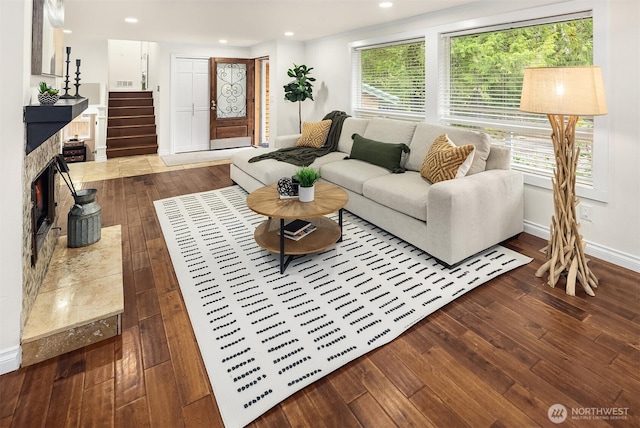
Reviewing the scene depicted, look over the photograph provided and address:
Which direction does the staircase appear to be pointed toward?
toward the camera

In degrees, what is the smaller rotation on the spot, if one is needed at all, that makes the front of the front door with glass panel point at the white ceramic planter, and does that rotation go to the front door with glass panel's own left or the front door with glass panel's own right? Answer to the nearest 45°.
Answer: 0° — it already faces it

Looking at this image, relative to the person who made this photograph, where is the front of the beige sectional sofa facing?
facing the viewer and to the left of the viewer

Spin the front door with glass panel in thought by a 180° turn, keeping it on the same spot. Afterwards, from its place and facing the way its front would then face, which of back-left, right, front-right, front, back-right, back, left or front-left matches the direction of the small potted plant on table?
back

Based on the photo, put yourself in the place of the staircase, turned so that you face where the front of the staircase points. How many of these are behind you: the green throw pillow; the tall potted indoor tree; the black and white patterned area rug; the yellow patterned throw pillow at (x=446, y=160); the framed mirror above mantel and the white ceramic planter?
0

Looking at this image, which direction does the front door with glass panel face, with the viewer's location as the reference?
facing the viewer

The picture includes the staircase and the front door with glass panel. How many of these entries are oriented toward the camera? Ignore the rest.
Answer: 2

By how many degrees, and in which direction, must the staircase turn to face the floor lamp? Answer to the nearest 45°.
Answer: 0° — it already faces it

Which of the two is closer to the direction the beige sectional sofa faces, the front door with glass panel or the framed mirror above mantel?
the framed mirror above mantel

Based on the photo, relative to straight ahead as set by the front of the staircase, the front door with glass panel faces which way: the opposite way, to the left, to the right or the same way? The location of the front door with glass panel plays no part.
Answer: the same way

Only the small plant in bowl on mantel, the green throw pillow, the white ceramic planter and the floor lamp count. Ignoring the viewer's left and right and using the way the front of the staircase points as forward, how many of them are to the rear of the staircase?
0

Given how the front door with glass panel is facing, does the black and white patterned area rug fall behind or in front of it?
in front

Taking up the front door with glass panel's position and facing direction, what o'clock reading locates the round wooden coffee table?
The round wooden coffee table is roughly at 12 o'clock from the front door with glass panel.
